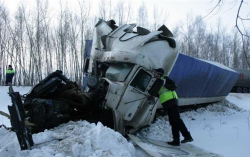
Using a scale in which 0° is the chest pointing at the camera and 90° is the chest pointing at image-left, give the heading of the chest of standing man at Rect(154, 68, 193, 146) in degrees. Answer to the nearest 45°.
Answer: approximately 90°

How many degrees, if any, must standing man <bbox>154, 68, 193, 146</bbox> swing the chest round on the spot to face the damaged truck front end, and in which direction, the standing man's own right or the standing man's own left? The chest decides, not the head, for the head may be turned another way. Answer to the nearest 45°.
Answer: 0° — they already face it
